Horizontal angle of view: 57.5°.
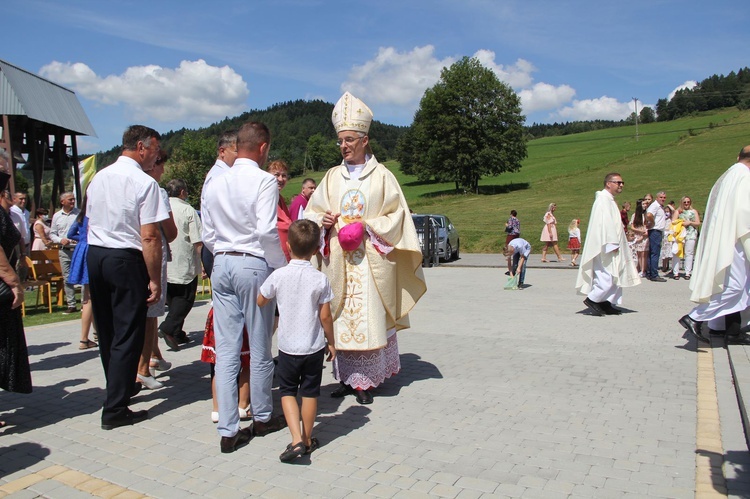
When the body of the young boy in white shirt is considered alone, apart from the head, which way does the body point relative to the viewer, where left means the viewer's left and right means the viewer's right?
facing away from the viewer

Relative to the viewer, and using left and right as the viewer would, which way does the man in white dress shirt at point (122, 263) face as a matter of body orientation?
facing away from the viewer and to the right of the viewer

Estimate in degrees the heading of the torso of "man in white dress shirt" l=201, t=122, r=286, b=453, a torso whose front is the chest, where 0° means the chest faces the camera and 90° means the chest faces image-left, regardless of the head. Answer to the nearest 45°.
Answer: approximately 225°

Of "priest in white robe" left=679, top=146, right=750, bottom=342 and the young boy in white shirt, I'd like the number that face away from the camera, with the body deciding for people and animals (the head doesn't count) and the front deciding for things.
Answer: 1

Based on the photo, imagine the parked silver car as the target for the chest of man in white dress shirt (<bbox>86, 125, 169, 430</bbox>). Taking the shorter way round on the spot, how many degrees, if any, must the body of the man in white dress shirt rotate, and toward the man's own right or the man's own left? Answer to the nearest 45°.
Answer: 0° — they already face it

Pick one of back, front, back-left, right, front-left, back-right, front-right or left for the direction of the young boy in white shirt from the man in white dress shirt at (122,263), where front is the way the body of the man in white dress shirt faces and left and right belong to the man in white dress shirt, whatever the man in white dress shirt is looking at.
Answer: right
